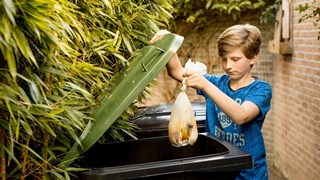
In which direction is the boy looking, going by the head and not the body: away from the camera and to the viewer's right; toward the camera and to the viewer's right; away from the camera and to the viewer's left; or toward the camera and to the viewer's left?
toward the camera and to the viewer's left

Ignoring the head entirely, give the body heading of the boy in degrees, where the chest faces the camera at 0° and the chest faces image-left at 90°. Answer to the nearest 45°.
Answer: approximately 45°

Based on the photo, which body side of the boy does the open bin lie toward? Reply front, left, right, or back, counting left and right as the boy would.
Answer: front
